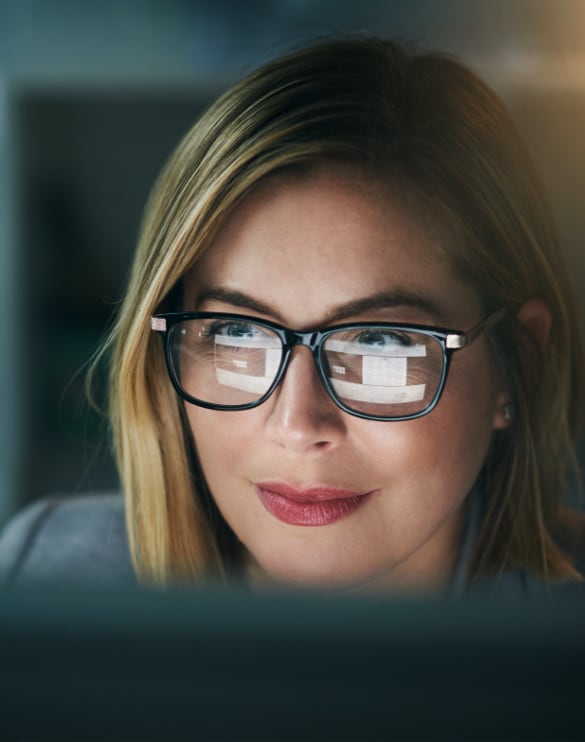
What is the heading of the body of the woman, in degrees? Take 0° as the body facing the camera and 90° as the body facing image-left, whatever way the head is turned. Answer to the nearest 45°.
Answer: approximately 45°
